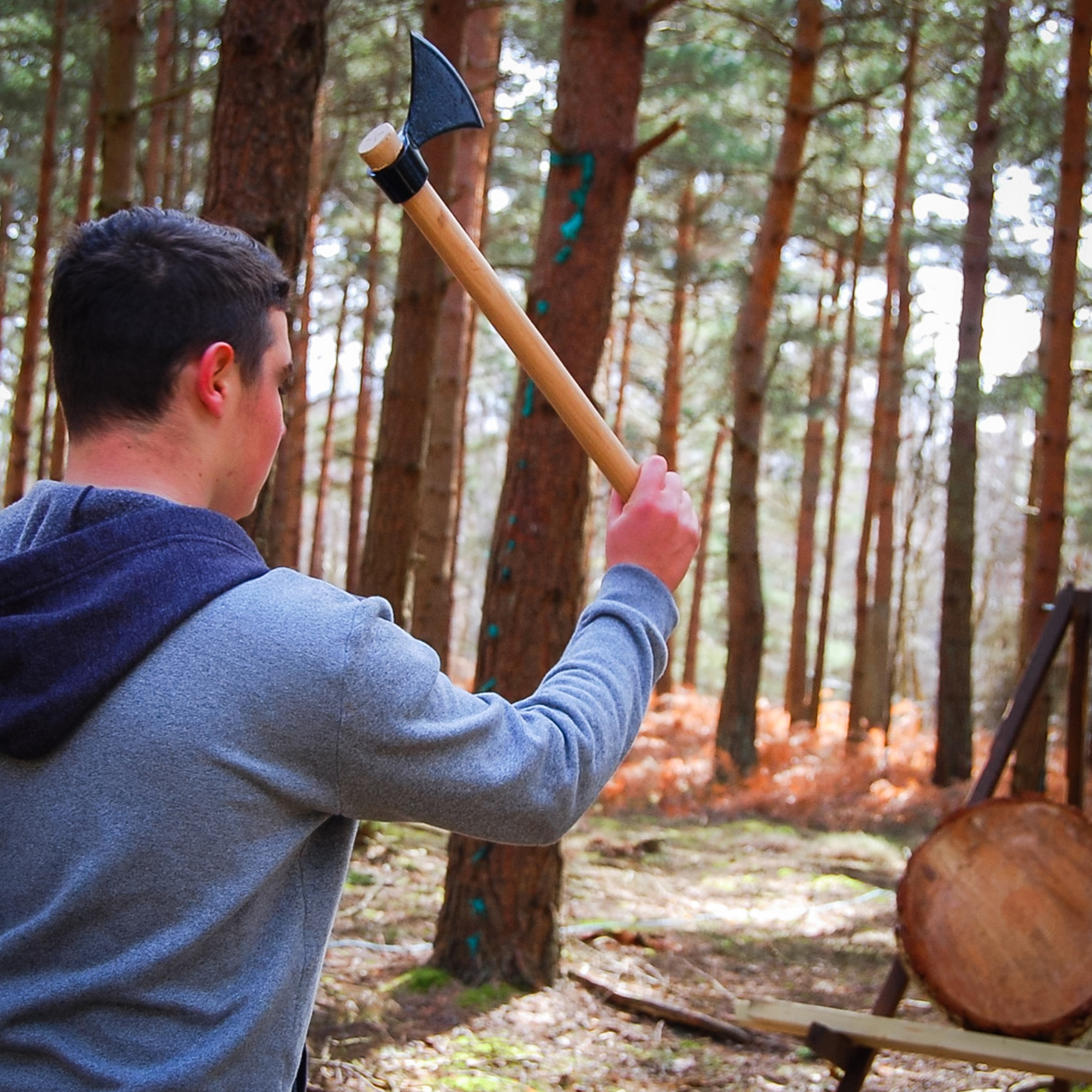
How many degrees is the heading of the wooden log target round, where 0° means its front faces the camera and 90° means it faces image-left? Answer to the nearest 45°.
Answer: approximately 0°

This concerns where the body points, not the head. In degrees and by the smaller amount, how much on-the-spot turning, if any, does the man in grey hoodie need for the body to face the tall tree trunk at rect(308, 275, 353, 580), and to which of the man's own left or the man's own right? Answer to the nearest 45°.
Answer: approximately 45° to the man's own left

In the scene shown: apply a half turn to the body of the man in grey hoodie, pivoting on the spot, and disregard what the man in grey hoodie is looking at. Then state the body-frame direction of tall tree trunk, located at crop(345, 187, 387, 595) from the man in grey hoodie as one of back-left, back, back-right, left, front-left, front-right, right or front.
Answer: back-right

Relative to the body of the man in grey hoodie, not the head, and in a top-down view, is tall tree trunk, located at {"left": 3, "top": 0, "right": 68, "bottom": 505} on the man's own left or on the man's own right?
on the man's own left

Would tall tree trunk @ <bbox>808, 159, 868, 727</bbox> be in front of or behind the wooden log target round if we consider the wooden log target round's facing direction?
behind

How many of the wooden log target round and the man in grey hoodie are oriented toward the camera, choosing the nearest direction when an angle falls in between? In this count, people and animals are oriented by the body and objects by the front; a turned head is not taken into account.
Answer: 1

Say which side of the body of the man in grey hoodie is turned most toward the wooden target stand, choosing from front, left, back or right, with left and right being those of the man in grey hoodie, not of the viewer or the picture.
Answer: front

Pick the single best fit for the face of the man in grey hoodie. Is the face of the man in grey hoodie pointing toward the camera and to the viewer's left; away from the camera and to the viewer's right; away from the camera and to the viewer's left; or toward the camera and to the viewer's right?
away from the camera and to the viewer's right

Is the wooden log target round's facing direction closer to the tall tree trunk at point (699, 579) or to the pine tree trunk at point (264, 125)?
the pine tree trunk

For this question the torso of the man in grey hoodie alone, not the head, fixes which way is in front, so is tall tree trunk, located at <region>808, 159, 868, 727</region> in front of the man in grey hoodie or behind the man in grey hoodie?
in front

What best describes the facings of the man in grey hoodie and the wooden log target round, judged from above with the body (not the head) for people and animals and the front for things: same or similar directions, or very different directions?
very different directions

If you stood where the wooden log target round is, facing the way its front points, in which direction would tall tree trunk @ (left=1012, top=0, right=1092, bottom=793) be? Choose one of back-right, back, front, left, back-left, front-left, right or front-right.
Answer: back

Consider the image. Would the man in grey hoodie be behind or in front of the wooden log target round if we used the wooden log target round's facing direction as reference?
in front
